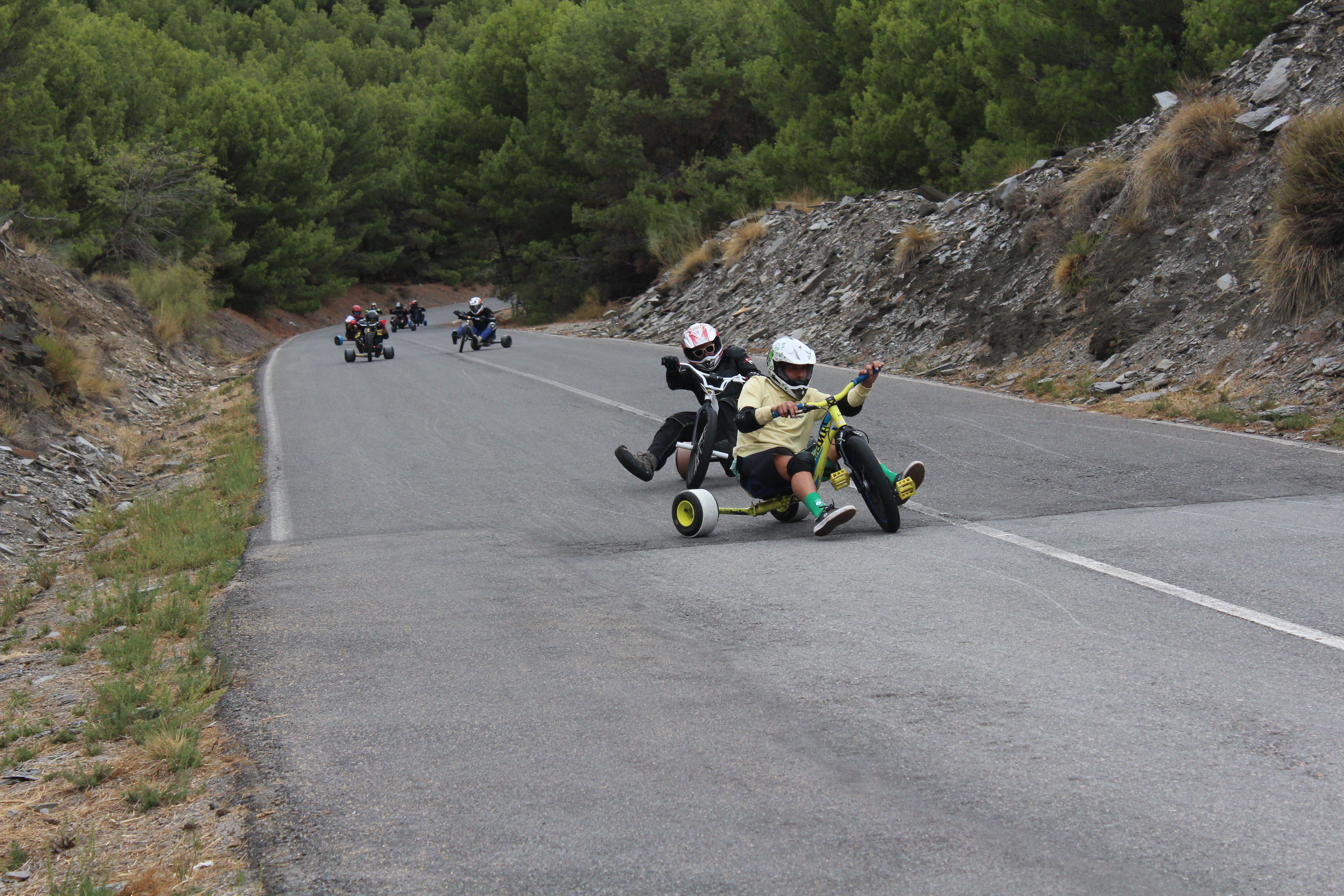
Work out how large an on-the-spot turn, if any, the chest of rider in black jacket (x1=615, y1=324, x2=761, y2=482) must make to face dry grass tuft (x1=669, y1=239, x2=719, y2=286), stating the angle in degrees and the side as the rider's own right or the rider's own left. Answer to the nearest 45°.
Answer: approximately 180°

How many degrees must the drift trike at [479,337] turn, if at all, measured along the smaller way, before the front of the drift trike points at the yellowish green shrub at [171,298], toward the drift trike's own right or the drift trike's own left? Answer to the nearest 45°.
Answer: approximately 90° to the drift trike's own right

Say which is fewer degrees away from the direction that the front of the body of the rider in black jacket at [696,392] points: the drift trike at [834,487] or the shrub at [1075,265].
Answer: the drift trike

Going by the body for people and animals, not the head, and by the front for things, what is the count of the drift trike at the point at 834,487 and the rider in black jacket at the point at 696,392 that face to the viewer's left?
0

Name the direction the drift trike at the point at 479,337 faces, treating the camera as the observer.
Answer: facing the viewer and to the left of the viewer

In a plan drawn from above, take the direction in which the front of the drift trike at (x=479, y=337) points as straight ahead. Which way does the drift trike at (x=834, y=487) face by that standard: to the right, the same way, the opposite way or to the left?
to the left

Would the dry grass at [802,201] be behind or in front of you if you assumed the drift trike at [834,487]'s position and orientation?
behind

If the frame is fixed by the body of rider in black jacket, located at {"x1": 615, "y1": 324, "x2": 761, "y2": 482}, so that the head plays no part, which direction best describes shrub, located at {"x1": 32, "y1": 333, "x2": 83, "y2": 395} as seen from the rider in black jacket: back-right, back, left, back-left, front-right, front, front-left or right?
back-right

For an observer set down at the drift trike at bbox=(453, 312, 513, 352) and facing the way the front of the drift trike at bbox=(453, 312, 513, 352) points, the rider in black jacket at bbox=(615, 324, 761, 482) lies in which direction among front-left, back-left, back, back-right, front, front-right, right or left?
front-left

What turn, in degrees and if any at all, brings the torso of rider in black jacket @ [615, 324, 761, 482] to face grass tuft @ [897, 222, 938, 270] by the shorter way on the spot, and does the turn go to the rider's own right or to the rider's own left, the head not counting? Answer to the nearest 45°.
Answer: approximately 180°

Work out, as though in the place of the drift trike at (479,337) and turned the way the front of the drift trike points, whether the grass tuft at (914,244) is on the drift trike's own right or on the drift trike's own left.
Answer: on the drift trike's own left

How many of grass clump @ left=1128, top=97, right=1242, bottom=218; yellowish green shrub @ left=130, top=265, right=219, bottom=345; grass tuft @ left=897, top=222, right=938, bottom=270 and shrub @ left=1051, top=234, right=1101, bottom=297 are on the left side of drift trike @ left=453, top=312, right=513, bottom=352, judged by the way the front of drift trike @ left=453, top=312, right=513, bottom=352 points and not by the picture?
3

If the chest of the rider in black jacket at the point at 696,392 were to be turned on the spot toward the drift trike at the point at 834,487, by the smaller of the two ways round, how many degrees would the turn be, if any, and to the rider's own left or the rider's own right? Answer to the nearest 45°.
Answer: approximately 45° to the rider's own left

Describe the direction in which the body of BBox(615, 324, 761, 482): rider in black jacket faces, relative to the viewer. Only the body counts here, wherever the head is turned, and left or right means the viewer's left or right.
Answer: facing the viewer
